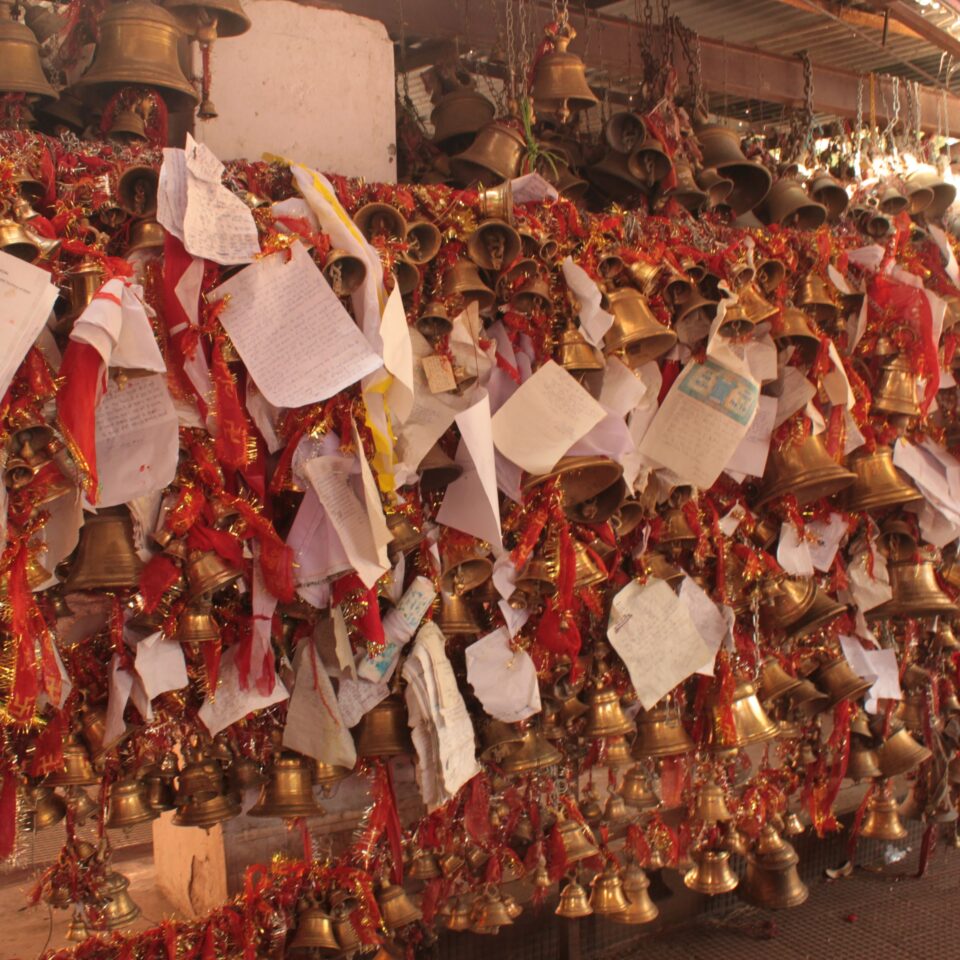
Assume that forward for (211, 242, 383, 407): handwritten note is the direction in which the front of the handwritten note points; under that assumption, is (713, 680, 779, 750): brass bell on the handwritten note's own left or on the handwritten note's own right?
on the handwritten note's own left

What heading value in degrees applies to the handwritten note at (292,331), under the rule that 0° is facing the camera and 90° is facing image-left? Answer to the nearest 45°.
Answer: approximately 0°
